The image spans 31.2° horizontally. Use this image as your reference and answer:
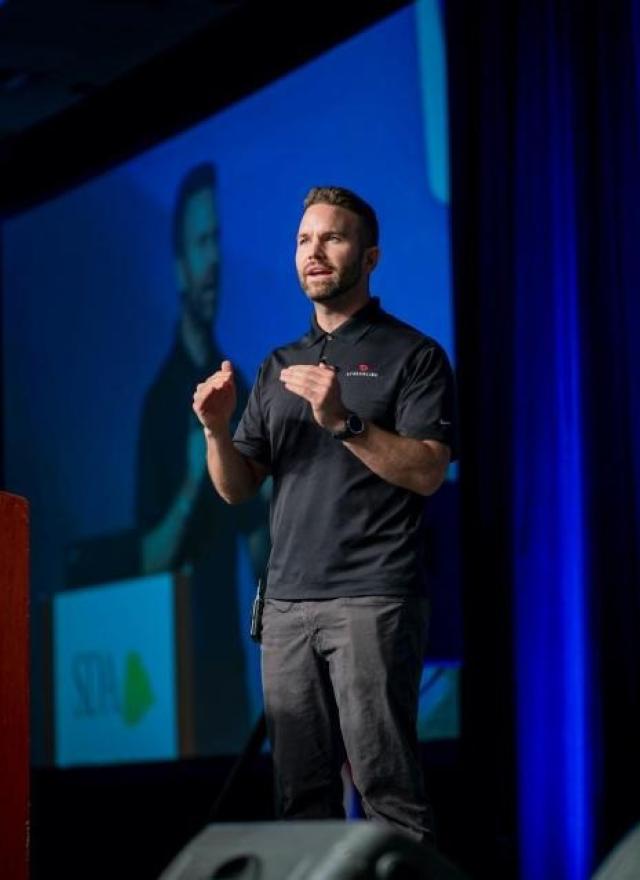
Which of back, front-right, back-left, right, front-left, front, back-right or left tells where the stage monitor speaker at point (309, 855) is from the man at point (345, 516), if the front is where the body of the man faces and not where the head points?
front-left

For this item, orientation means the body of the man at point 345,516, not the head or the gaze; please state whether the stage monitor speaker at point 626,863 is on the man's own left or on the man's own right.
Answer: on the man's own left

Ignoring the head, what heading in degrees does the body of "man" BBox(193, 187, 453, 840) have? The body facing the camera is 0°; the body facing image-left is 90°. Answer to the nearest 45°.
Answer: approximately 45°
